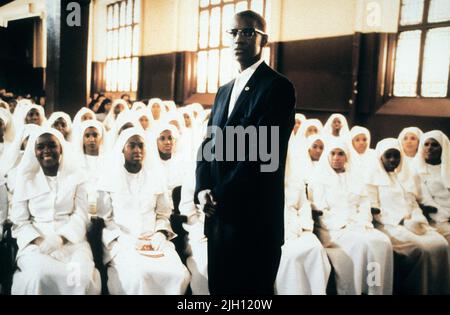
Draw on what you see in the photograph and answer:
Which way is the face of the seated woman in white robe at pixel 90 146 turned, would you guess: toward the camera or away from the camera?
toward the camera

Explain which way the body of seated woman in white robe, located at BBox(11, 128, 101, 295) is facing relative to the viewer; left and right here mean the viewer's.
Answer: facing the viewer

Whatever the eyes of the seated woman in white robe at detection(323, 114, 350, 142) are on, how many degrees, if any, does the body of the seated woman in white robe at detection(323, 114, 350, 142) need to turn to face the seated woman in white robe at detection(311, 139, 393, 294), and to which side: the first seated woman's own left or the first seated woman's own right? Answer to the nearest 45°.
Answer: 0° — they already face them

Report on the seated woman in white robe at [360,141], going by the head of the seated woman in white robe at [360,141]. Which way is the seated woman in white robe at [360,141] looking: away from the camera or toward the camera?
toward the camera

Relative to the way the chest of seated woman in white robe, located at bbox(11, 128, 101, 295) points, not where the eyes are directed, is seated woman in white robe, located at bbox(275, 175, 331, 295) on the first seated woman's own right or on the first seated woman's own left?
on the first seated woman's own left

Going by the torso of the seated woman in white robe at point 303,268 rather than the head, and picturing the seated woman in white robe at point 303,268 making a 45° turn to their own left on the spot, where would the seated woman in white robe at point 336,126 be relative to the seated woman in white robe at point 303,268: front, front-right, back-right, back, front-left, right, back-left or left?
back-left

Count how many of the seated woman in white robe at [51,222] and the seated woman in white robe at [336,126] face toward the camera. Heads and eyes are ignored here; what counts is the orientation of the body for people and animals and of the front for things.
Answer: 2

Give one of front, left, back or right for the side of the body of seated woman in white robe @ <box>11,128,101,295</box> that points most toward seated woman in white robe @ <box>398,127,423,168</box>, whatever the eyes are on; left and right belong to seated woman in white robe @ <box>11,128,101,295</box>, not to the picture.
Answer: left

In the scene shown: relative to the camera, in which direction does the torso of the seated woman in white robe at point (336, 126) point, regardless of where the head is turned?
toward the camera

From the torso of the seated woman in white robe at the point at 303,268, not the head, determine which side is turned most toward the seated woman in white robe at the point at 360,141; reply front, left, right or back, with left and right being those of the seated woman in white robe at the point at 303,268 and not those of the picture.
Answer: back

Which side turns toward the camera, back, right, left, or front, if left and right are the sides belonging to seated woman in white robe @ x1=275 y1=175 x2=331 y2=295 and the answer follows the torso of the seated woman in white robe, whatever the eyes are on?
front
